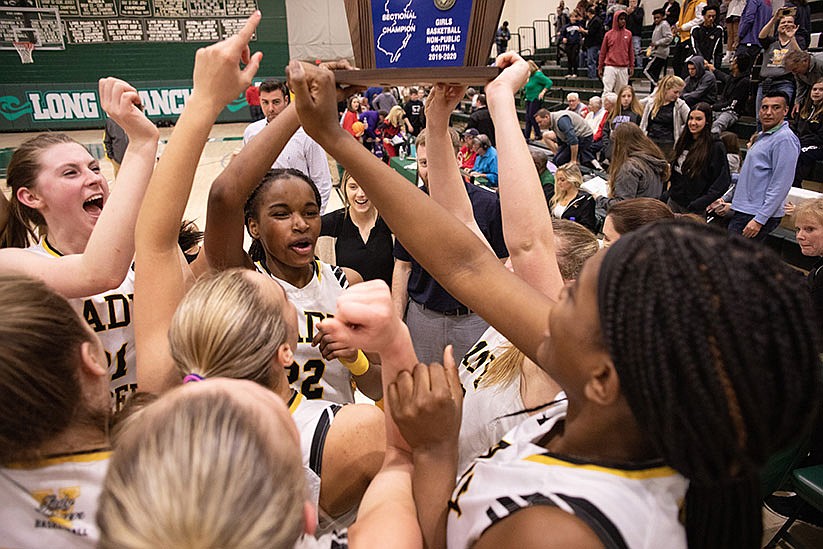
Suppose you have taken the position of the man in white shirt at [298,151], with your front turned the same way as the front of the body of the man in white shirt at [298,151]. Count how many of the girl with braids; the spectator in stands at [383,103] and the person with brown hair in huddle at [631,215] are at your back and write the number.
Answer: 1

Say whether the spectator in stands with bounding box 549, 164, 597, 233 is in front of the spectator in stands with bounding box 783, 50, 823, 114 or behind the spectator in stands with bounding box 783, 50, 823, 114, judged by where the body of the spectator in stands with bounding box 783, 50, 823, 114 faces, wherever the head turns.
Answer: in front

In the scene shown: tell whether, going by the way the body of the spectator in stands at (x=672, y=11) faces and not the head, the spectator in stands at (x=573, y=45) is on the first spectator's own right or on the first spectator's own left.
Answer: on the first spectator's own right

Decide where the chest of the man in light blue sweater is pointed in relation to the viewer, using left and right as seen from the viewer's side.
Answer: facing the viewer and to the left of the viewer

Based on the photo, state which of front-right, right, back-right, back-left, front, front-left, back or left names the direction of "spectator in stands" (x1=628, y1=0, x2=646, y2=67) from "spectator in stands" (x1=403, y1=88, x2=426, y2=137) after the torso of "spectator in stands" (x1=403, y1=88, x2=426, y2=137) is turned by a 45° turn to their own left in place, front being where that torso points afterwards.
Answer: front-left

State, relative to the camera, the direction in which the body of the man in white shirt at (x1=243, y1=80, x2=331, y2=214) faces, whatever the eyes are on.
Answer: toward the camera

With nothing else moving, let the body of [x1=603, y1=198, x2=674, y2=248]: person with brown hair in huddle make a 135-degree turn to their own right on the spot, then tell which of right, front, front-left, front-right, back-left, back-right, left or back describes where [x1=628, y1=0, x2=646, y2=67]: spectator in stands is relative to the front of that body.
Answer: front-left

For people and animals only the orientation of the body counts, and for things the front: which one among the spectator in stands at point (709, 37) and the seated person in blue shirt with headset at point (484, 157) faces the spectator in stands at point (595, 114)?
the spectator in stands at point (709, 37)
